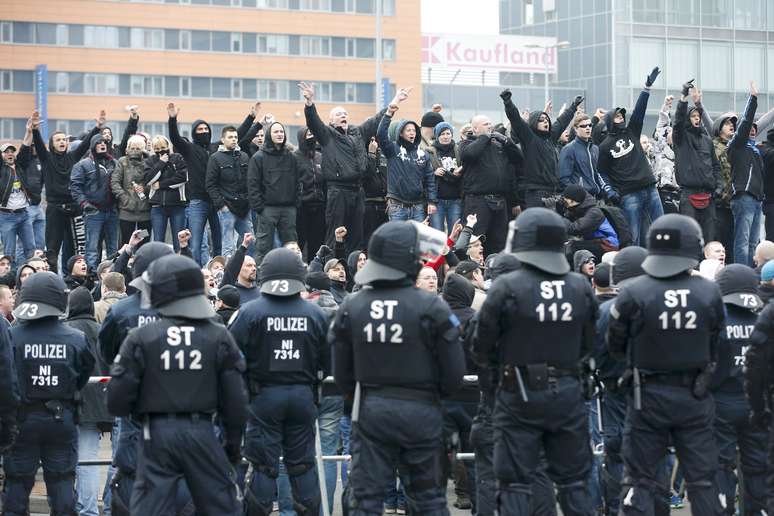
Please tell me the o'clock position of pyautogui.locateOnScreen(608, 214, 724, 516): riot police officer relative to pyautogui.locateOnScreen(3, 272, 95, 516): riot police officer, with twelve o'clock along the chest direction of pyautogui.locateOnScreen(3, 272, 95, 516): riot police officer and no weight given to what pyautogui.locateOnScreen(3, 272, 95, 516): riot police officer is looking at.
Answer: pyautogui.locateOnScreen(608, 214, 724, 516): riot police officer is roughly at 4 o'clock from pyautogui.locateOnScreen(3, 272, 95, 516): riot police officer.

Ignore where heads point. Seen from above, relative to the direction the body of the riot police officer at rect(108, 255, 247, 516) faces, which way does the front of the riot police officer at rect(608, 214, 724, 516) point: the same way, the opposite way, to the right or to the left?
the same way

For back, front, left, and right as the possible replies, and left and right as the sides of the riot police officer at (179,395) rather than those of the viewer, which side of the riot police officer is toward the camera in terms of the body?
back

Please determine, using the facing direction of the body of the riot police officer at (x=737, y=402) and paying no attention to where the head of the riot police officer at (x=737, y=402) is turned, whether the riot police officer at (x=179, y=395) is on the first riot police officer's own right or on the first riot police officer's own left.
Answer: on the first riot police officer's own left

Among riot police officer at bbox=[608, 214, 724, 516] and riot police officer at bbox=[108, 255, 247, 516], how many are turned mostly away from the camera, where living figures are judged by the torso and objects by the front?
2

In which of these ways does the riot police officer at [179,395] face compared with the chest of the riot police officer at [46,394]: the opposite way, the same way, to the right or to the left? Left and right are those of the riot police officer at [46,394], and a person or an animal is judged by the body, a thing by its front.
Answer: the same way

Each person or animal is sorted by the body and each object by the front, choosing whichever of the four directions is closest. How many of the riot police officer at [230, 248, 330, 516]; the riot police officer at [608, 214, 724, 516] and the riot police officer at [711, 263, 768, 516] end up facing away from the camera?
3

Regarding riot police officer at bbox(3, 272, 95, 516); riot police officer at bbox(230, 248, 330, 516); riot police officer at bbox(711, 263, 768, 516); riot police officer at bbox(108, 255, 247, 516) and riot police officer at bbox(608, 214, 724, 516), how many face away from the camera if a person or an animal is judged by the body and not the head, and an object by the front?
5

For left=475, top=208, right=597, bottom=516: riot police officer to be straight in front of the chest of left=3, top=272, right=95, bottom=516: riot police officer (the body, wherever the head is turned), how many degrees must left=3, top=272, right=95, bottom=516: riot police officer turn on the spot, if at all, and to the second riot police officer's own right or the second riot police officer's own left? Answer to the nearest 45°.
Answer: approximately 135° to the second riot police officer's own right

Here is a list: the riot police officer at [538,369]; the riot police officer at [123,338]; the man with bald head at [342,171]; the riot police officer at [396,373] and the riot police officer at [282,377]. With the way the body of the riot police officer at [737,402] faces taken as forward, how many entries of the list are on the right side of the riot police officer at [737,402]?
0

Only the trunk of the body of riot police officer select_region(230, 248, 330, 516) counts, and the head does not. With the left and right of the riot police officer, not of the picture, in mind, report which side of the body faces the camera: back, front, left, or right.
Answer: back

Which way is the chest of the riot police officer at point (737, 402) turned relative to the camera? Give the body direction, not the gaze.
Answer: away from the camera

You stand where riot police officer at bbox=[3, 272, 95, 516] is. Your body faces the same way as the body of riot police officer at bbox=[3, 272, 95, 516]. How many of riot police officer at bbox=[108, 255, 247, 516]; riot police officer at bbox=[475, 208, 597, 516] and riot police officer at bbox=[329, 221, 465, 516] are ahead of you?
0

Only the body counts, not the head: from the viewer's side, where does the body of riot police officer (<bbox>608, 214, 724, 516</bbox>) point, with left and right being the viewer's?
facing away from the viewer

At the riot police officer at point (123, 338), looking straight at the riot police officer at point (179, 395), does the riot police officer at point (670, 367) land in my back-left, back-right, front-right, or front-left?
front-left

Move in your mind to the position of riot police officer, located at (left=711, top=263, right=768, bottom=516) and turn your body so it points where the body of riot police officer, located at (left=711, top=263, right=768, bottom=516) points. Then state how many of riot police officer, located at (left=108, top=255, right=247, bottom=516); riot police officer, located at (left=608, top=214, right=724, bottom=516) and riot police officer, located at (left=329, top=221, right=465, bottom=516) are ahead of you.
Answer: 0

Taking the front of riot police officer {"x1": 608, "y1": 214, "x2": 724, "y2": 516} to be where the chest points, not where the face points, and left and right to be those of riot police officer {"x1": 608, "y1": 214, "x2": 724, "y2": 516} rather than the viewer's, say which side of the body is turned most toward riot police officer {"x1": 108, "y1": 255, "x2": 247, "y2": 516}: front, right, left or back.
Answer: left

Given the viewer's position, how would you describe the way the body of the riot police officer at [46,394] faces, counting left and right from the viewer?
facing away from the viewer

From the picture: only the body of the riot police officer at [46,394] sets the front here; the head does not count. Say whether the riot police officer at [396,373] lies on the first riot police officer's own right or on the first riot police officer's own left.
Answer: on the first riot police officer's own right

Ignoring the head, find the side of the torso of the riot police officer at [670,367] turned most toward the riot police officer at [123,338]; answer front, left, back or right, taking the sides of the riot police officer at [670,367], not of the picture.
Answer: left

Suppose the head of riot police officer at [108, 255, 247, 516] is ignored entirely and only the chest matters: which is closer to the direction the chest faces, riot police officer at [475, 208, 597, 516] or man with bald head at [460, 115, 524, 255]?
the man with bald head
